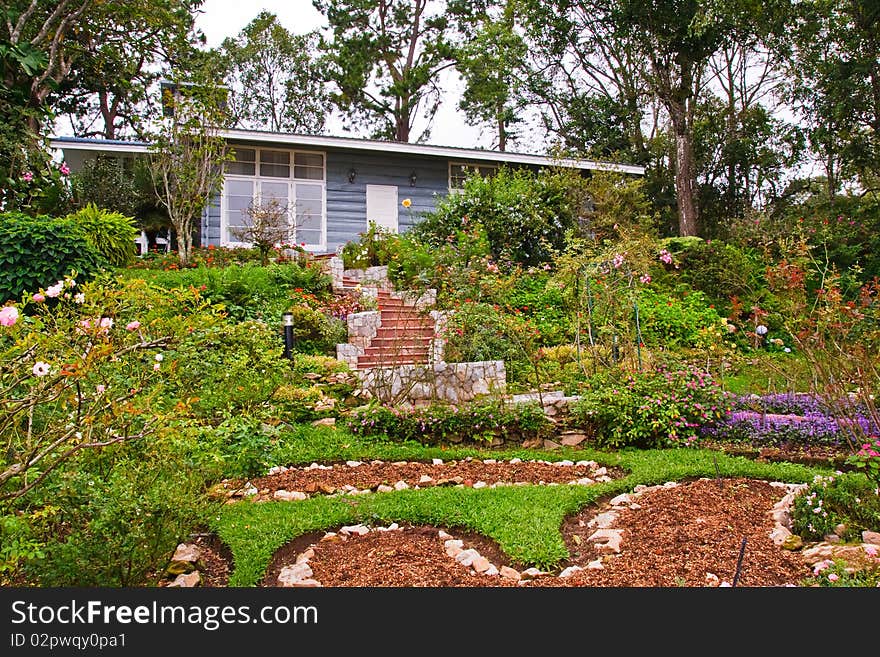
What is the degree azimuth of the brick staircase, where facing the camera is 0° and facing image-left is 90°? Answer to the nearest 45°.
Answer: approximately 0°

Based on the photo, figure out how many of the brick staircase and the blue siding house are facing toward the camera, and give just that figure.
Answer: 2

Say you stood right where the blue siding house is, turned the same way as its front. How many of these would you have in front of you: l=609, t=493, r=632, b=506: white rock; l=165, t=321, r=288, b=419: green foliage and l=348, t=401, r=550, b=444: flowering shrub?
3

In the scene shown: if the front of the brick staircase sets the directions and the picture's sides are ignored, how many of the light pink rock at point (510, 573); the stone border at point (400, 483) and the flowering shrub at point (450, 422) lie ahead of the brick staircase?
3

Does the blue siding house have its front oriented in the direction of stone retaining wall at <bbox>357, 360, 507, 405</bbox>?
yes

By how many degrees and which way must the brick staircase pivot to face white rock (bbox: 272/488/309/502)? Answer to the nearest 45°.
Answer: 0° — it already faces it

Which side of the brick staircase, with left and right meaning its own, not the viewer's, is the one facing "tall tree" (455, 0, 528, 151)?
back

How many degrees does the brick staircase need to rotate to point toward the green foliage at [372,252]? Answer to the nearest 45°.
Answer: approximately 180°

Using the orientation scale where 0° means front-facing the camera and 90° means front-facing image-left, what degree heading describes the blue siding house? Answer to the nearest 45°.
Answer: approximately 0°

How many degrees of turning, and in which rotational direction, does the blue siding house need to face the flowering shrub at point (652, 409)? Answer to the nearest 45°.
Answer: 0° — it already faces it
